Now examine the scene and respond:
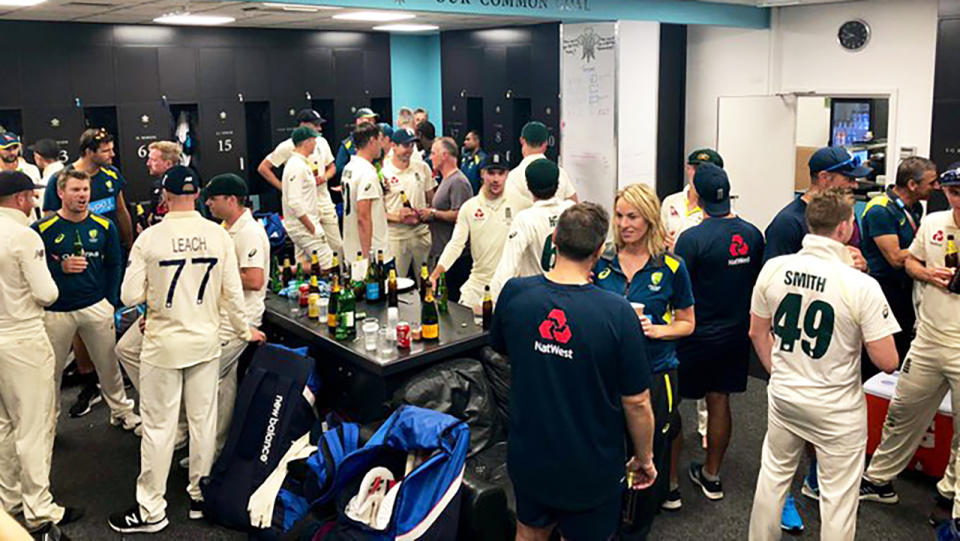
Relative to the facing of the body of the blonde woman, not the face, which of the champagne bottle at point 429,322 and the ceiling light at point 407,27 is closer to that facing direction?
the champagne bottle

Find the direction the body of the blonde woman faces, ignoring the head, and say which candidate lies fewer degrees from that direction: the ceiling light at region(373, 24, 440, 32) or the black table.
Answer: the black table

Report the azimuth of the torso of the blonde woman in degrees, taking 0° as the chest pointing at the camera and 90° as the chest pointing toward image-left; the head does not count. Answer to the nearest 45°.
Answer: approximately 45°

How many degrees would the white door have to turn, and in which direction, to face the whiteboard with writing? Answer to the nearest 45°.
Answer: approximately 45° to its right

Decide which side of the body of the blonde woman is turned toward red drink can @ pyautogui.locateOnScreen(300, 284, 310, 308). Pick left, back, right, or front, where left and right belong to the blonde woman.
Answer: right

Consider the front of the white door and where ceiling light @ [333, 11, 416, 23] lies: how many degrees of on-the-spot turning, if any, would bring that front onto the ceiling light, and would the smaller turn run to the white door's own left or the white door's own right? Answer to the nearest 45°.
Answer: approximately 90° to the white door's own right

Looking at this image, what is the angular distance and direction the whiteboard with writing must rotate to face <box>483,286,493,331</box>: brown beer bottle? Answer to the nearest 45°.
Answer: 0° — it already faces it

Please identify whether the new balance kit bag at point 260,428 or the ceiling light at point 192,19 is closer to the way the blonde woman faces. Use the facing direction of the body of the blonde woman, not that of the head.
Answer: the new balance kit bag
